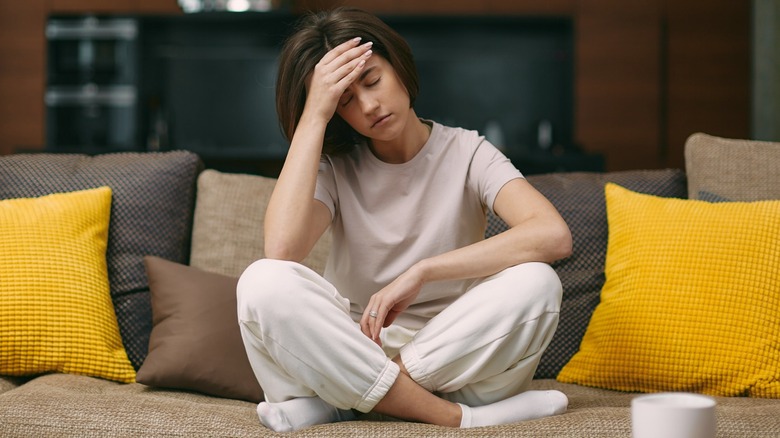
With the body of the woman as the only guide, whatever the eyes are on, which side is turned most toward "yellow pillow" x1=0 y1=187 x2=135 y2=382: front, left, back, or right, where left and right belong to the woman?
right

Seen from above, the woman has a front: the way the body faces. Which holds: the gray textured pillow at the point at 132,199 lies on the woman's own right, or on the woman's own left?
on the woman's own right

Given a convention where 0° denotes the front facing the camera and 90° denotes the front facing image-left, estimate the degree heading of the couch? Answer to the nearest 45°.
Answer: approximately 0°
